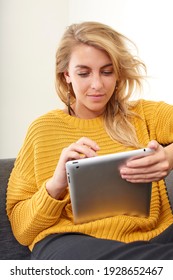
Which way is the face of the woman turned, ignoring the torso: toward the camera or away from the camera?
toward the camera

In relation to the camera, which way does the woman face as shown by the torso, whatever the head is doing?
toward the camera
